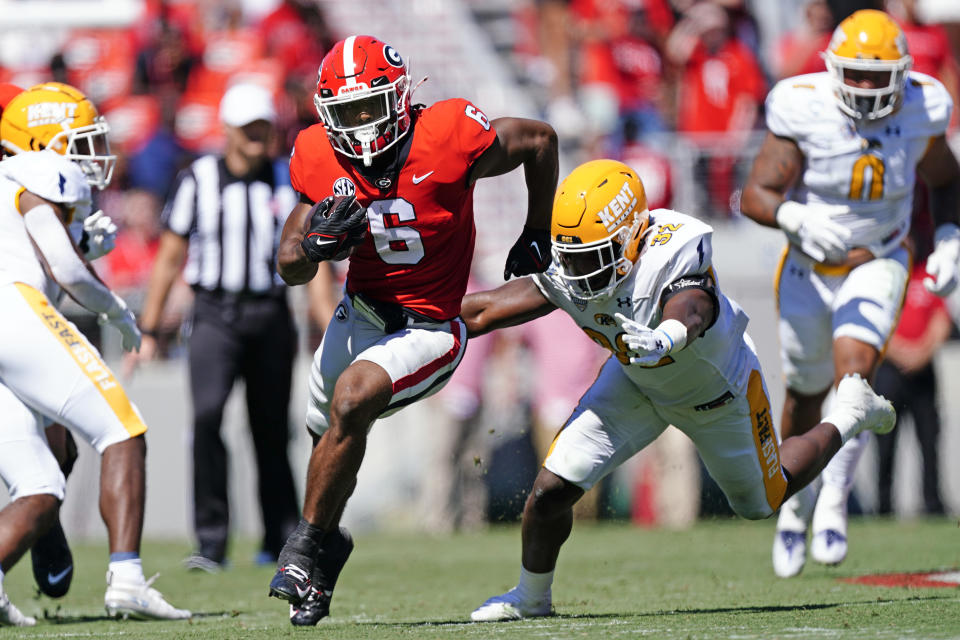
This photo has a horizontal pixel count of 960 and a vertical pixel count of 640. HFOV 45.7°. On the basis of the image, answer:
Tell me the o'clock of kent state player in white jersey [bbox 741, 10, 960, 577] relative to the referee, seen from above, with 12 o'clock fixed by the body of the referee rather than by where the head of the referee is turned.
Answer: The kent state player in white jersey is roughly at 10 o'clock from the referee.

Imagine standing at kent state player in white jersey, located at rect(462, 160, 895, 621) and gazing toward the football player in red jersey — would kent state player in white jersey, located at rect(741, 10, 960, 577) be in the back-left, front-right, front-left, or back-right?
back-right

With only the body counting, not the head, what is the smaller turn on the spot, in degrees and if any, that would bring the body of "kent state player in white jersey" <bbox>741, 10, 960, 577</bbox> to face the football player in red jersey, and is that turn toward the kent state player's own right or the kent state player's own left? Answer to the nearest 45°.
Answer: approximately 45° to the kent state player's own right

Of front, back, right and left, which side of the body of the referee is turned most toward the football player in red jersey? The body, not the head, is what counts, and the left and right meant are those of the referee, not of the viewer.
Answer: front

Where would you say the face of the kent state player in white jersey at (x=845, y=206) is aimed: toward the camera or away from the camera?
toward the camera

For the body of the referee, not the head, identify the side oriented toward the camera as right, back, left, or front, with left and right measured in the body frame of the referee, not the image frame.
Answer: front

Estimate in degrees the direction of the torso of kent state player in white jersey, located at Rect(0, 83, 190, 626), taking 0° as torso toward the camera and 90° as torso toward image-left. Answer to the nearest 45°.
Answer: approximately 270°

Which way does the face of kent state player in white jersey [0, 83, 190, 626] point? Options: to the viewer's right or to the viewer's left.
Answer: to the viewer's right

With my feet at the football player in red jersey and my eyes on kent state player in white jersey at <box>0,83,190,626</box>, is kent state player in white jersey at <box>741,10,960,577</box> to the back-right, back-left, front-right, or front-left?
back-right

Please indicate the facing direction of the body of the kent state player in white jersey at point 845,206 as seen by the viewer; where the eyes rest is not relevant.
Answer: toward the camera
